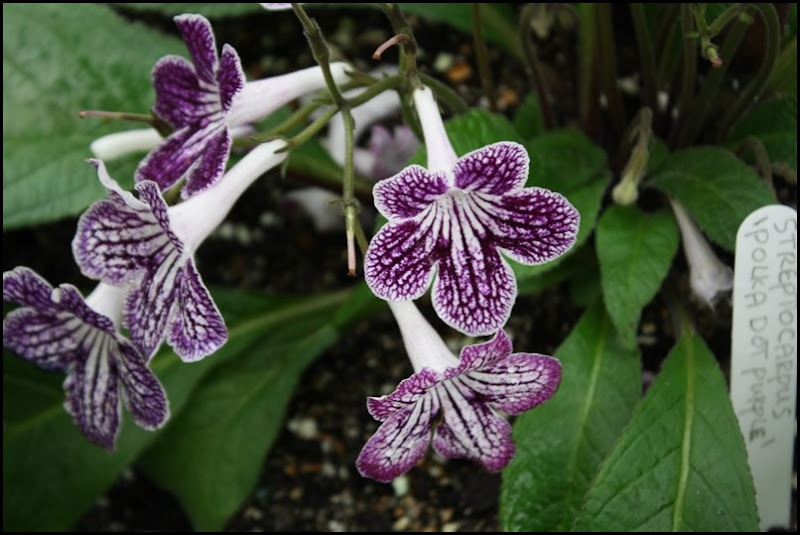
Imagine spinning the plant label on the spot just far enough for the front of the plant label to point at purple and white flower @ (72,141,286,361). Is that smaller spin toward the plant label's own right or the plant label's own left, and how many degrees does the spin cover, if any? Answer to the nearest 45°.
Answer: approximately 45° to the plant label's own right

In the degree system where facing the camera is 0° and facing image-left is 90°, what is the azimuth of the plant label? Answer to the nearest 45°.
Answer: approximately 0°

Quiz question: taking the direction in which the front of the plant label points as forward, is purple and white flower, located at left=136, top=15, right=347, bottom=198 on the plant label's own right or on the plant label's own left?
on the plant label's own right

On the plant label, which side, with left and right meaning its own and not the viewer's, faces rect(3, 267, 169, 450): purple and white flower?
right
